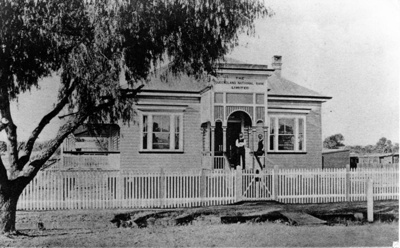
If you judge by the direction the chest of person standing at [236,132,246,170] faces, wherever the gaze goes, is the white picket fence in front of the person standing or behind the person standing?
in front

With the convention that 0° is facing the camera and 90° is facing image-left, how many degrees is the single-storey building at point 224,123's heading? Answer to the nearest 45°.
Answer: approximately 0°

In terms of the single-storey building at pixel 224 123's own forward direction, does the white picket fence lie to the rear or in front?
in front

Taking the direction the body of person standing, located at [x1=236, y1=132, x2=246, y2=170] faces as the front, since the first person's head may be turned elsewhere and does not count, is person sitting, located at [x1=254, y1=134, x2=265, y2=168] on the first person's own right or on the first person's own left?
on the first person's own left

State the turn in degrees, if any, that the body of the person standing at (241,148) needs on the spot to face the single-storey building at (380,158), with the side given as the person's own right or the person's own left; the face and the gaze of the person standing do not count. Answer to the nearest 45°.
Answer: approximately 90° to the person's own left

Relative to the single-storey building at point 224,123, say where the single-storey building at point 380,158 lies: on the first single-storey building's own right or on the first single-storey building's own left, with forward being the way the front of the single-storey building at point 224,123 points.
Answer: on the first single-storey building's own left
